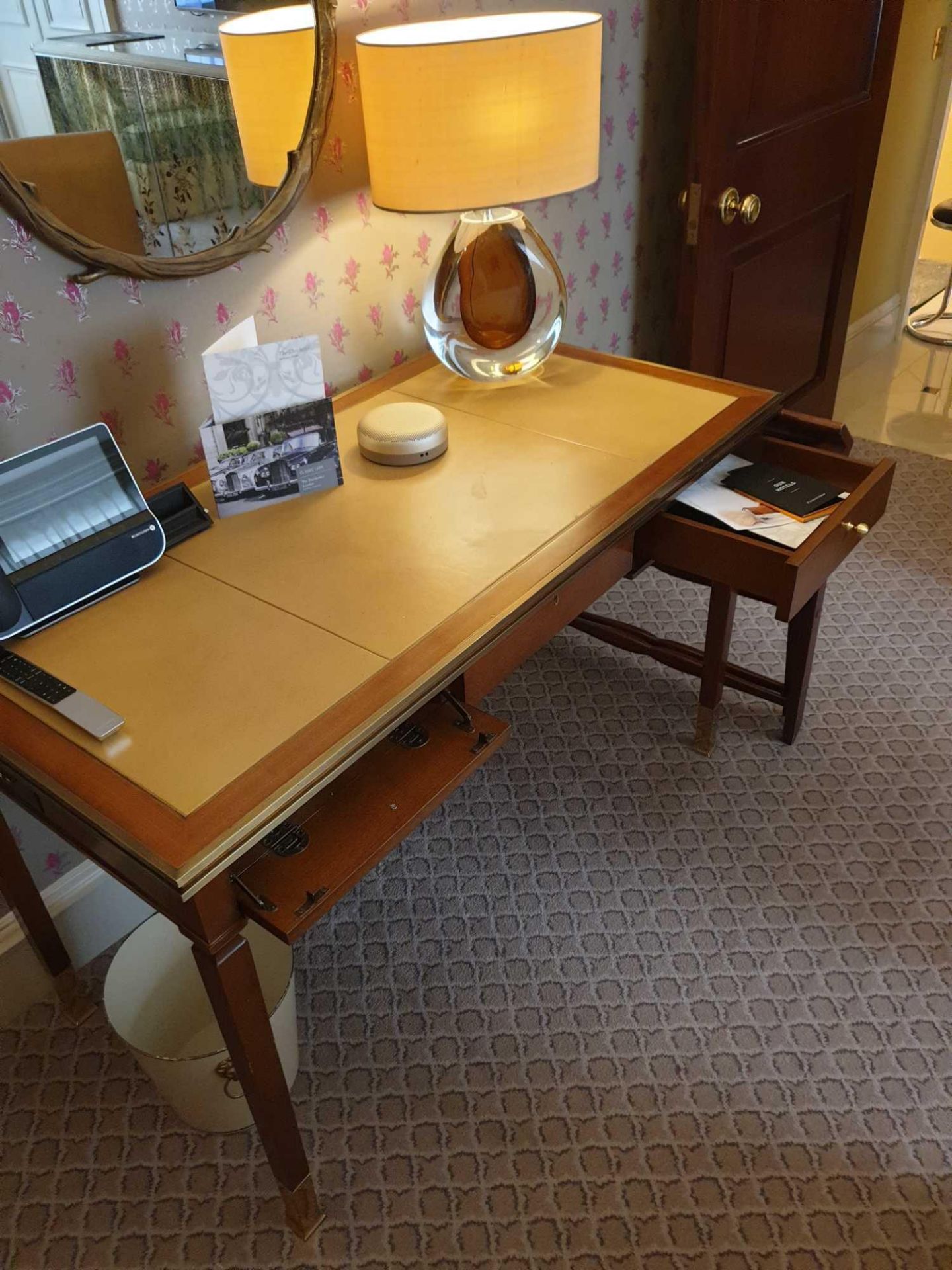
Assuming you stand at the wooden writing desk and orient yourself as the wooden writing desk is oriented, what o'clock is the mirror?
The mirror is roughly at 7 o'clock from the wooden writing desk.

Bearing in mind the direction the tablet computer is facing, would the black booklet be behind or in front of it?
in front

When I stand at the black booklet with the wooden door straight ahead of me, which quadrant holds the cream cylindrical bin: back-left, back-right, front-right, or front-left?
back-left

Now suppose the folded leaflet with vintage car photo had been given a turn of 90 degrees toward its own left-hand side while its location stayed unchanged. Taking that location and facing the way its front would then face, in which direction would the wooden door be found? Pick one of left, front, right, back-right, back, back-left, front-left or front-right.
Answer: front-left

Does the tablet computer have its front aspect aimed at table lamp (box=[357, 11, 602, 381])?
no

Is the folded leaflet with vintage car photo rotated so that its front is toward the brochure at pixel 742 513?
no

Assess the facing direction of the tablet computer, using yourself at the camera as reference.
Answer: facing the viewer and to the right of the viewer

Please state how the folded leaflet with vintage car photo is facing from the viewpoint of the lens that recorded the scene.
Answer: facing the viewer

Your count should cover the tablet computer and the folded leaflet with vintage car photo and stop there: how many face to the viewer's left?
0

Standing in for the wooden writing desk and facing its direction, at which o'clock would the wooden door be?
The wooden door is roughly at 9 o'clock from the wooden writing desk.

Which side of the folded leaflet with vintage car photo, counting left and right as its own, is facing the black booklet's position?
left

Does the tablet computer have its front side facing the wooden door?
no
